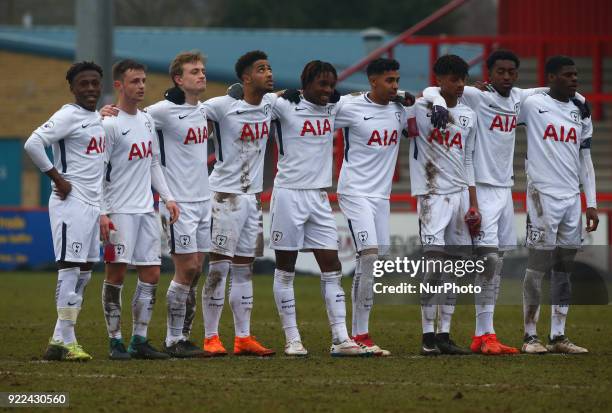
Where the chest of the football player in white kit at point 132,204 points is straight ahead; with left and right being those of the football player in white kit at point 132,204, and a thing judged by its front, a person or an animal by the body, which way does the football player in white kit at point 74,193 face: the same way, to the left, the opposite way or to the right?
the same way

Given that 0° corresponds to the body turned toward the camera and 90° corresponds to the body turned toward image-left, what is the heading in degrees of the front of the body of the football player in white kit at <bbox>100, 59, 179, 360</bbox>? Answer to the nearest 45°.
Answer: approximately 315°

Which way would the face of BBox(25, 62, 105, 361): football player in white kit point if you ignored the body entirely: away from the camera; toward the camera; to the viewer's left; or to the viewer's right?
toward the camera

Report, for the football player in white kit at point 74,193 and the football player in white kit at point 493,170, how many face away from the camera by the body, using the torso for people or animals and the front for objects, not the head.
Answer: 0

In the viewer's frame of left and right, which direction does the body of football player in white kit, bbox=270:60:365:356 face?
facing the viewer and to the right of the viewer

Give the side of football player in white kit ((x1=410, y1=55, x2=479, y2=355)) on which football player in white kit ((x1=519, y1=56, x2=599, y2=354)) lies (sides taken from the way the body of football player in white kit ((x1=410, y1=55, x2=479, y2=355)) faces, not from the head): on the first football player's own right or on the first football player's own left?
on the first football player's own left

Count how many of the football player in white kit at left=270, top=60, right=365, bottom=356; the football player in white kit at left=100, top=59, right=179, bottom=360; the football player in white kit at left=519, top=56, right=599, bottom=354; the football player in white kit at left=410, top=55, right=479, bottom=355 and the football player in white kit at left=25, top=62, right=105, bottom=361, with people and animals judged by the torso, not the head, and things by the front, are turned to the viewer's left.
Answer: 0

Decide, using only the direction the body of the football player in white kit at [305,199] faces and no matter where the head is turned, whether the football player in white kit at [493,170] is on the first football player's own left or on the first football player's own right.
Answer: on the first football player's own left

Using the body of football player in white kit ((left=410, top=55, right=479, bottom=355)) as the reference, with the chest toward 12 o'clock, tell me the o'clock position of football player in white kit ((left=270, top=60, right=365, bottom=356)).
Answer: football player in white kit ((left=270, top=60, right=365, bottom=356)) is roughly at 4 o'clock from football player in white kit ((left=410, top=55, right=479, bottom=355)).

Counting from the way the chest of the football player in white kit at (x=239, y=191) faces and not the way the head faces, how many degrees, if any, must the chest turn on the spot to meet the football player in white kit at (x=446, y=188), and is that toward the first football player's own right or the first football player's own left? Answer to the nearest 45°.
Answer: approximately 45° to the first football player's own left

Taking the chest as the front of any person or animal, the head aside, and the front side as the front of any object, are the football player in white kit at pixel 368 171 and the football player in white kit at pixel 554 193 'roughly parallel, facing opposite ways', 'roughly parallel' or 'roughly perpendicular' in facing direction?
roughly parallel

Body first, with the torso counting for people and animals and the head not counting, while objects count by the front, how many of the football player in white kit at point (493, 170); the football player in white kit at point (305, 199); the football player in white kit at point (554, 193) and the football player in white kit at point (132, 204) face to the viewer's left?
0
